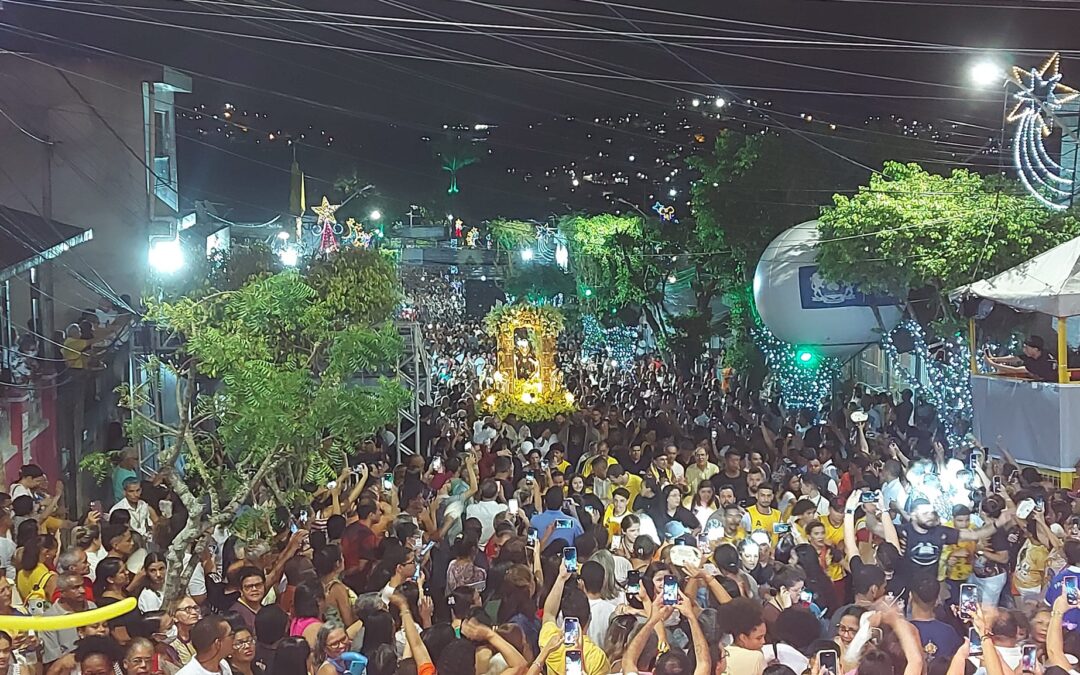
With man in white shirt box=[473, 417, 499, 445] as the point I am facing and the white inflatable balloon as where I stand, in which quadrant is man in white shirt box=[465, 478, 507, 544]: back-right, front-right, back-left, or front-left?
front-left

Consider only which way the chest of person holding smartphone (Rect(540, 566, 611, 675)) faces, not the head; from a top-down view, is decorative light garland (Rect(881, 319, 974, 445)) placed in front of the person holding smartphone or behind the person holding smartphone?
in front

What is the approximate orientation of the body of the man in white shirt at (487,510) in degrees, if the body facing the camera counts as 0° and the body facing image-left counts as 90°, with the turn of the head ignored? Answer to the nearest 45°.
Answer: approximately 180°

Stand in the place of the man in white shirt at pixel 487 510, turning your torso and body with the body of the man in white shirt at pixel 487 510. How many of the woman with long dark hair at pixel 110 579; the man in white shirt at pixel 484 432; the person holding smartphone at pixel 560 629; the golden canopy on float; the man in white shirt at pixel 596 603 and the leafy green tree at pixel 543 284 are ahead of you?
3

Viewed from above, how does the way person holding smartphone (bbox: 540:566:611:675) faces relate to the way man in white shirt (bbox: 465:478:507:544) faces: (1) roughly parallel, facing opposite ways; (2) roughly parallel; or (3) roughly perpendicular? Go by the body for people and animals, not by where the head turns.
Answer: roughly parallel

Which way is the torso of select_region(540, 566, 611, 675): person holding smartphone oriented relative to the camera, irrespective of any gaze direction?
away from the camera

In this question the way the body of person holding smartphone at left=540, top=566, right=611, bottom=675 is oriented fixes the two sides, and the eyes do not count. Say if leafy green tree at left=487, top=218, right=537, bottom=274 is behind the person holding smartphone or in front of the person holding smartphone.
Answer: in front

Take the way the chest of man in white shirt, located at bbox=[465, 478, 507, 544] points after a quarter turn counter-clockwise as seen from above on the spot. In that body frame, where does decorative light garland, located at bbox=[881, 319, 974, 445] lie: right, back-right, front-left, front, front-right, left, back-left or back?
back-right

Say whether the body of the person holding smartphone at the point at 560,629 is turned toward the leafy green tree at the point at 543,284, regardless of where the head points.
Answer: yes

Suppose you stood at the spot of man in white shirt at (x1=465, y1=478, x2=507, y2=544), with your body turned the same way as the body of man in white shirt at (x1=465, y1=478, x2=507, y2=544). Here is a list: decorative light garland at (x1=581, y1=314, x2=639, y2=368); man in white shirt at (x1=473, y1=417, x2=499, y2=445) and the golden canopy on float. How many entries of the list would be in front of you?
3

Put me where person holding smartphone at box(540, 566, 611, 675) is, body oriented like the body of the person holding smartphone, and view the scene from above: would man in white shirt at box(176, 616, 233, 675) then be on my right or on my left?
on my left

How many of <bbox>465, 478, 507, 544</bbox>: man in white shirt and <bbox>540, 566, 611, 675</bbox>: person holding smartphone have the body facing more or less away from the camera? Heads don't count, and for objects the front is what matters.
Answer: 2

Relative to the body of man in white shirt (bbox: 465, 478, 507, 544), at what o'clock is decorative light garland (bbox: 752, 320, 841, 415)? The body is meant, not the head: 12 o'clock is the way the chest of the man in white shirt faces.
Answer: The decorative light garland is roughly at 1 o'clock from the man in white shirt.

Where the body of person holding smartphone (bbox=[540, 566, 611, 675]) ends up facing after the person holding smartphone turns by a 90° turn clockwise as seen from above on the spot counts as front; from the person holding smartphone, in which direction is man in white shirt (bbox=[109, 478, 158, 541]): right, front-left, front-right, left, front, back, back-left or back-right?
back-left

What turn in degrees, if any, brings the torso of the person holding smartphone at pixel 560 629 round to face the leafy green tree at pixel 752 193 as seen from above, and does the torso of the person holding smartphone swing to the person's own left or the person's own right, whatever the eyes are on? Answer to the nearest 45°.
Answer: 0° — they already face it

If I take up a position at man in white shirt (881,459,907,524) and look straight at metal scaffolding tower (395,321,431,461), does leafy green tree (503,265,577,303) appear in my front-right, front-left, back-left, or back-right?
front-right

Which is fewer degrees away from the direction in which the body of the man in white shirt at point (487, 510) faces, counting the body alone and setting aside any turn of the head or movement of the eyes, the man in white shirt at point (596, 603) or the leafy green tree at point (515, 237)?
the leafy green tree

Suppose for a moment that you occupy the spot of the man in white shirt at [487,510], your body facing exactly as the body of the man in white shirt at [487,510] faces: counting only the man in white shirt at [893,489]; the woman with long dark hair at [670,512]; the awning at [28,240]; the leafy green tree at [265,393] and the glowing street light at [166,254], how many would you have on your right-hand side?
2
